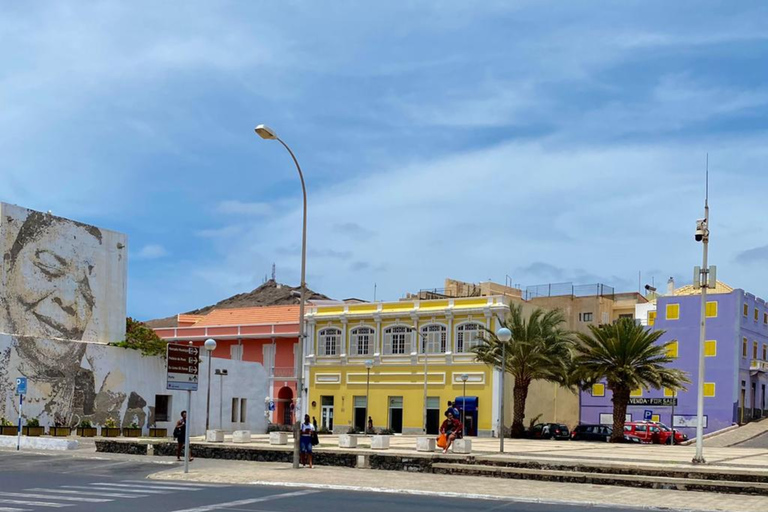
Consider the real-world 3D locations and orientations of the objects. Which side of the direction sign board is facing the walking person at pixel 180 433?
back

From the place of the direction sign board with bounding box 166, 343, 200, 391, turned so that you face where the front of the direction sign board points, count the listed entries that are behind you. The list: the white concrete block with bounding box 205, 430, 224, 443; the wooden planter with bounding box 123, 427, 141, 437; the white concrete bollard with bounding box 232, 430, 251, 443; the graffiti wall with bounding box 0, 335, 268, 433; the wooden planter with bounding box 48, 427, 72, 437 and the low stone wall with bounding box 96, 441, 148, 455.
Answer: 6

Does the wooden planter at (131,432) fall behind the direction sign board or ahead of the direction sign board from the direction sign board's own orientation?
behind

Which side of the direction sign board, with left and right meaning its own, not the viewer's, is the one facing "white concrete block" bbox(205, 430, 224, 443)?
back

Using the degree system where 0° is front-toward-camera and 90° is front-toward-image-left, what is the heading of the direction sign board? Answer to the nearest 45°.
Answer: approximately 0°

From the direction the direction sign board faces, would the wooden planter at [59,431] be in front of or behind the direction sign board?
behind

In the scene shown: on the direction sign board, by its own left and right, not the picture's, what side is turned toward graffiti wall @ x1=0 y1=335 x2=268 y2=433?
back

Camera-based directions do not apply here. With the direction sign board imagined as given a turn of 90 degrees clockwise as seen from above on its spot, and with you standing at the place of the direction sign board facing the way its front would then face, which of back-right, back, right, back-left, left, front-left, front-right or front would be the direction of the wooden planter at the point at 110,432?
right

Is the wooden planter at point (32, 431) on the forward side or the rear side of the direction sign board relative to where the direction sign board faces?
on the rear side

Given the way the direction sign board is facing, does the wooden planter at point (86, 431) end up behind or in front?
behind
